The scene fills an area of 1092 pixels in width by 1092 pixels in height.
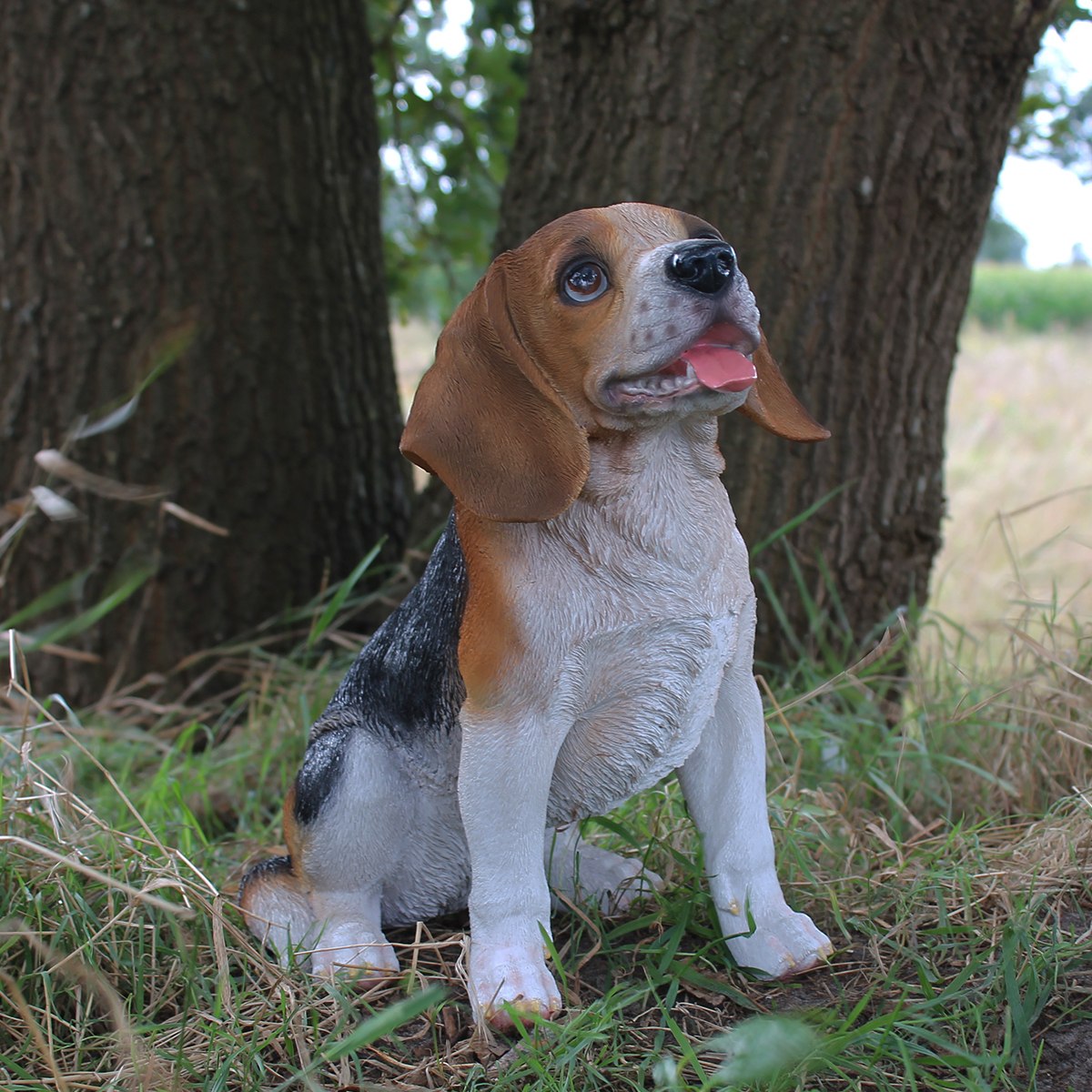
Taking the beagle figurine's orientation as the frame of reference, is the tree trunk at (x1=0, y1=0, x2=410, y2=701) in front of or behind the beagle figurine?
behind

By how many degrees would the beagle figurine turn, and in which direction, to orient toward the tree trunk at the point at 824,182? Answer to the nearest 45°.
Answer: approximately 135° to its left

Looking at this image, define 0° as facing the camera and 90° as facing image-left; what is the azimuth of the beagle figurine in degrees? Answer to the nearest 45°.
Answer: approximately 315°
